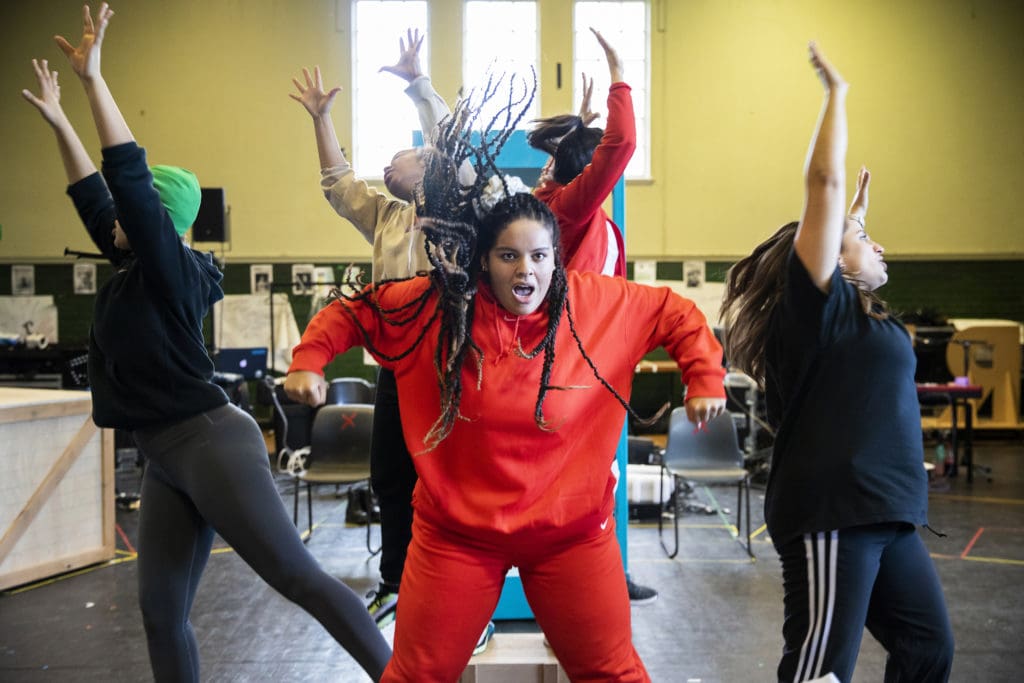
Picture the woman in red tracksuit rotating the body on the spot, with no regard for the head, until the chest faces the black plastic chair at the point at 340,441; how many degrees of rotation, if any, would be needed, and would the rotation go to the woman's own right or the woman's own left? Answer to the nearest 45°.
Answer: approximately 180°

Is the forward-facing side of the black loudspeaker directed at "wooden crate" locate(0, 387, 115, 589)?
yes

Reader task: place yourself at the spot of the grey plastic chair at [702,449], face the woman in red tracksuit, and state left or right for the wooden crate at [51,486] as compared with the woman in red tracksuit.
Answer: right

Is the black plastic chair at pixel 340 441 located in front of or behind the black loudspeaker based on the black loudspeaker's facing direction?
in front

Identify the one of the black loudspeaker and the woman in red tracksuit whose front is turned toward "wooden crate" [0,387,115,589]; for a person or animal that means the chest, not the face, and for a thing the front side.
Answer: the black loudspeaker

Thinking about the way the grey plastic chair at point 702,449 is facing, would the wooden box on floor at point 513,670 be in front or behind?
in front
